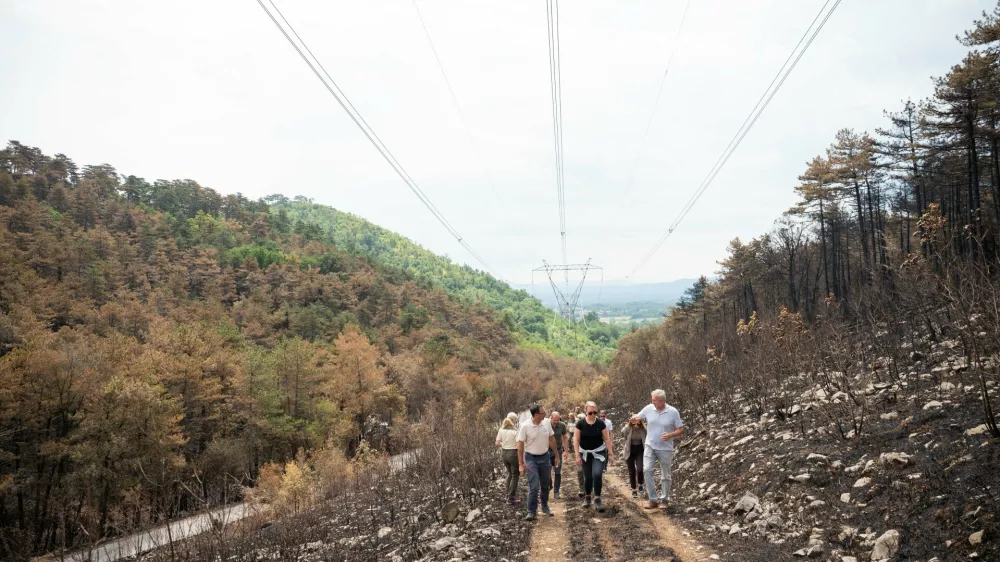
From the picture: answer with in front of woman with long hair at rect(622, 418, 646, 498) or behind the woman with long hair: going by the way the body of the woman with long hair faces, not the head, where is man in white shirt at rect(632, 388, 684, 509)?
in front

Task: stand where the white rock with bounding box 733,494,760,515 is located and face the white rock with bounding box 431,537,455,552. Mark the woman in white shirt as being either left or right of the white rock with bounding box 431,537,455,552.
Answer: right

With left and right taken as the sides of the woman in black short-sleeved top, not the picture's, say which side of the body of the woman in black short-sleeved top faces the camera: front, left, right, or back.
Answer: front

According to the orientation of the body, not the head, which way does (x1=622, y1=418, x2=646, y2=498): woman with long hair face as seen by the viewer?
toward the camera

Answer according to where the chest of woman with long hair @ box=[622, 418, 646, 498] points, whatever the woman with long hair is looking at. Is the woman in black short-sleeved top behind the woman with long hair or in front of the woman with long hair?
in front

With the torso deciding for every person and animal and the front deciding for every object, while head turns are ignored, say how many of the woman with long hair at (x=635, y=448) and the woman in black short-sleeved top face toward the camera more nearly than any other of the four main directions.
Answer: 2

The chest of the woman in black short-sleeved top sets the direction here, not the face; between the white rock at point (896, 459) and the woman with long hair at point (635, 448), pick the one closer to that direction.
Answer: the white rock

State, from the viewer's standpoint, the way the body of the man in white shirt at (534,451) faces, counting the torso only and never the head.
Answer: toward the camera

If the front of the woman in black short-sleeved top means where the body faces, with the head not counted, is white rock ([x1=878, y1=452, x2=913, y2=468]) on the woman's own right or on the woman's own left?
on the woman's own left

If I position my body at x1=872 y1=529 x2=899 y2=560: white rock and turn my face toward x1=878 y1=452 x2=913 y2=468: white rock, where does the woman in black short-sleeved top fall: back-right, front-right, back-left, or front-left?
front-left

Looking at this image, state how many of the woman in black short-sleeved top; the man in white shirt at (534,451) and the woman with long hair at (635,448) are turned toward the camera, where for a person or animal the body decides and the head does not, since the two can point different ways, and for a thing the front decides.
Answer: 3

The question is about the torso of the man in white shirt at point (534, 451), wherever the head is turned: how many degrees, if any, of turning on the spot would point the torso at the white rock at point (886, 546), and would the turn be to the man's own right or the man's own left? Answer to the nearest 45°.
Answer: approximately 45° to the man's own left
